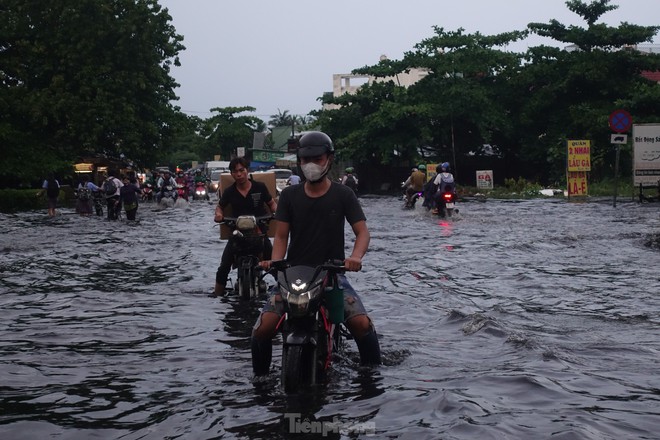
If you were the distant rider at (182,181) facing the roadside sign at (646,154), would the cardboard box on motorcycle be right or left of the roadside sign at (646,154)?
right

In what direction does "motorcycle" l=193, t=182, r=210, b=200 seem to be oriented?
toward the camera

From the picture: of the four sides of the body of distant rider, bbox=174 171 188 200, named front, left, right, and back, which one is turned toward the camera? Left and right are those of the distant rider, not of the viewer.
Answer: front

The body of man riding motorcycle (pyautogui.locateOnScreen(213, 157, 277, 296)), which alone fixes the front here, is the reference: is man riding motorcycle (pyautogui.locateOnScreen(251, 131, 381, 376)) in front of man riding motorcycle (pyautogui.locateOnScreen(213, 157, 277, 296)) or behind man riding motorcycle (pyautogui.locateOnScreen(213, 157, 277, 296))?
in front

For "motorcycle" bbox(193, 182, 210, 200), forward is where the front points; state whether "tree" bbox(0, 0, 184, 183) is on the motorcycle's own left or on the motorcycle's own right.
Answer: on the motorcycle's own right

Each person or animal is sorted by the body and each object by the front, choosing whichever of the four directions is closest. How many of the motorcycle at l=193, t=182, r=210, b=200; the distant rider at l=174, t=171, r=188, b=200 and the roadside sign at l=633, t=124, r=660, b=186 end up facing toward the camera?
3

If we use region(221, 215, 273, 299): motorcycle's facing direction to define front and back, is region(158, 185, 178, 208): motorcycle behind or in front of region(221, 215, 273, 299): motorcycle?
behind

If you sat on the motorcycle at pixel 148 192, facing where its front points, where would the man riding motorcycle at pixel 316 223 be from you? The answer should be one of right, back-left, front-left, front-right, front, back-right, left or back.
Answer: front

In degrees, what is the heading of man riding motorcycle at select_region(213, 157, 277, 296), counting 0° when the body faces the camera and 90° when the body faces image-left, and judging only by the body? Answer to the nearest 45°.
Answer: approximately 0°

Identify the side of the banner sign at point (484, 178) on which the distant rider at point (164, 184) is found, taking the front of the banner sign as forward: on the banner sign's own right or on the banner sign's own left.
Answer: on the banner sign's own right

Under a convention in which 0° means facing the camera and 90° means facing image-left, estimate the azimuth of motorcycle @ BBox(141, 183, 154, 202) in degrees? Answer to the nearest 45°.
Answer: approximately 0°

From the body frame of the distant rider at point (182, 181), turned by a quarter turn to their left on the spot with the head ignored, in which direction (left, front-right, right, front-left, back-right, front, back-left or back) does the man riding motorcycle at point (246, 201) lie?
right

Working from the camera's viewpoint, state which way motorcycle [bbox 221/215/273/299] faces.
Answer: facing the viewer

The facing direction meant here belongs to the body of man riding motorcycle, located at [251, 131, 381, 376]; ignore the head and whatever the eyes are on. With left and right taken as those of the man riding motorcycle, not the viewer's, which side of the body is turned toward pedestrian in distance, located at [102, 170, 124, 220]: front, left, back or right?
back
